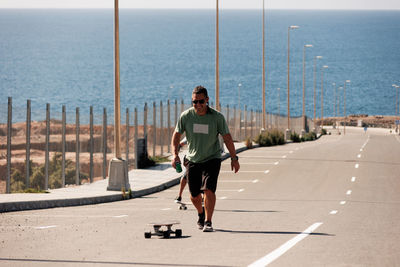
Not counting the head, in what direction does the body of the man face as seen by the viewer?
toward the camera
